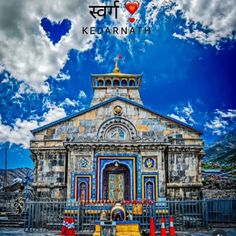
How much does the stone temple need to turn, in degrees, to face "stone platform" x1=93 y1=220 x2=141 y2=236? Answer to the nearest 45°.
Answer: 0° — it already faces it

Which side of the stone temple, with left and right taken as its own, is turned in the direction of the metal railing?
front

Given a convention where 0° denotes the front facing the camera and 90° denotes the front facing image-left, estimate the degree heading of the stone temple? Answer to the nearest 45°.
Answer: approximately 0°
